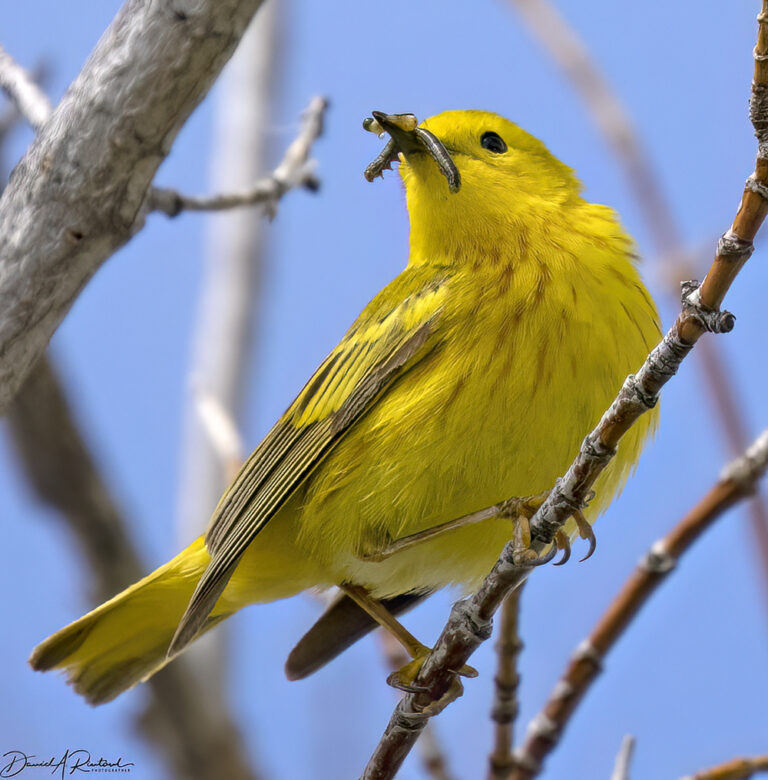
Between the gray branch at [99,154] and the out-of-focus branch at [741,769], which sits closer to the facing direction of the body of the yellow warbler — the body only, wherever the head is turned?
the out-of-focus branch

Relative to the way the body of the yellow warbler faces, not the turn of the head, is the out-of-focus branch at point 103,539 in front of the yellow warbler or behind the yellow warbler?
behind

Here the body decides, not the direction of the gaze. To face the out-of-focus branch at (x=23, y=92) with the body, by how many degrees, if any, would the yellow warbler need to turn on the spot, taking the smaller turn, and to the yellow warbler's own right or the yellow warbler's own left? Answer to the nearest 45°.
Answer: approximately 135° to the yellow warbler's own right

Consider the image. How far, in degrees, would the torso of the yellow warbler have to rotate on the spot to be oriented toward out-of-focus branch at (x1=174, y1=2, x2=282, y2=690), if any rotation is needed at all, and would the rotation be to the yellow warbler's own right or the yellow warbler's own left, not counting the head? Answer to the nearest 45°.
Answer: approximately 135° to the yellow warbler's own left

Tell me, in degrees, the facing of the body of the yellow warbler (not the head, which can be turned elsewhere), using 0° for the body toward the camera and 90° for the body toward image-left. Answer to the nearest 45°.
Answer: approximately 315°
